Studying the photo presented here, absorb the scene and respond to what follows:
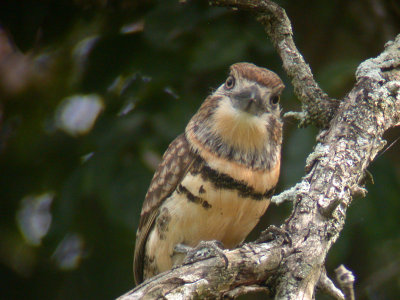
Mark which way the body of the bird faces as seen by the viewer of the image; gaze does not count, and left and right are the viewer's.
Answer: facing the viewer and to the right of the viewer
